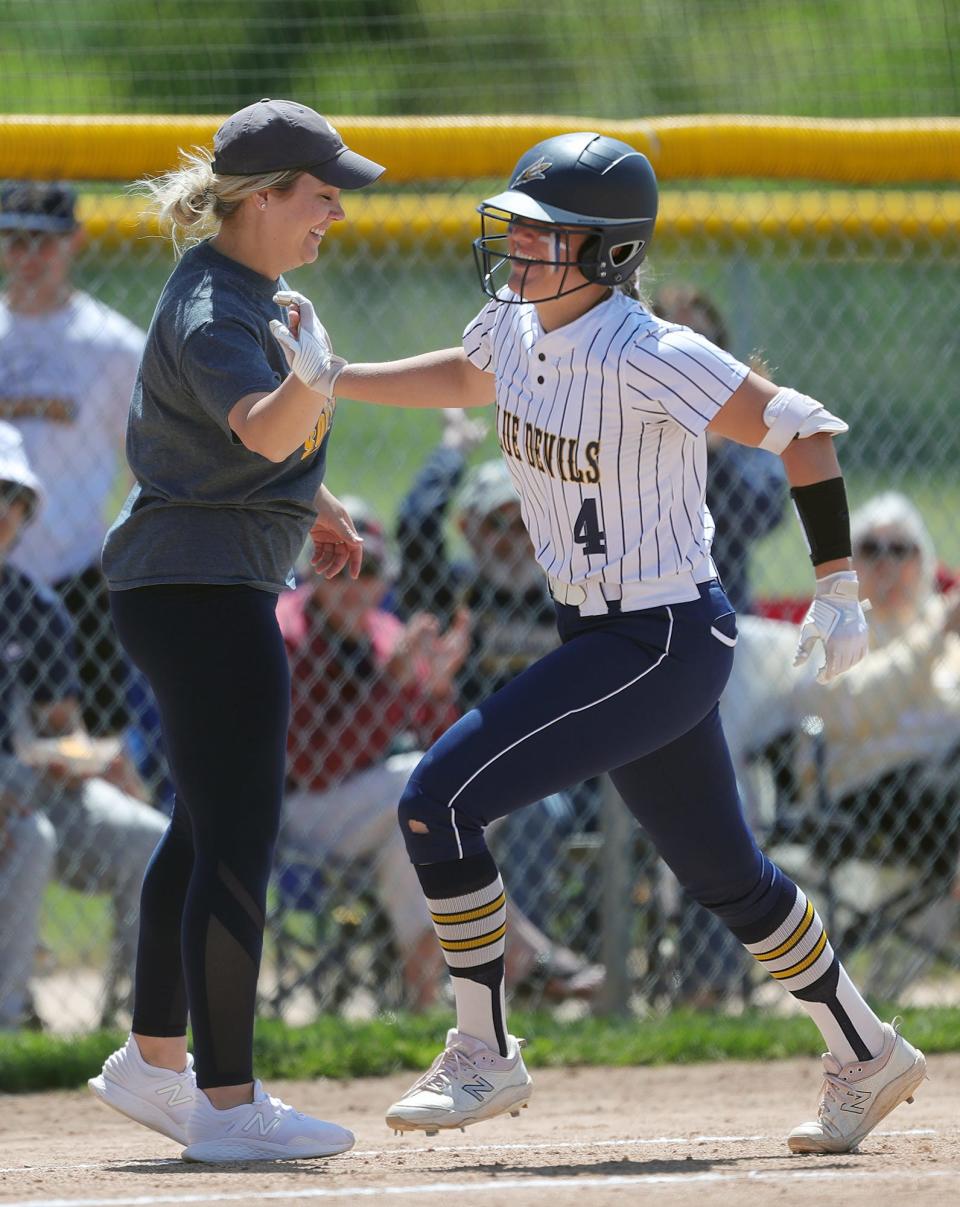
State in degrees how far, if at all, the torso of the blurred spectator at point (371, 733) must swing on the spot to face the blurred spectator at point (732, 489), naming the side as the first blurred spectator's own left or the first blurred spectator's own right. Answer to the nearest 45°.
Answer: approximately 45° to the first blurred spectator's own left

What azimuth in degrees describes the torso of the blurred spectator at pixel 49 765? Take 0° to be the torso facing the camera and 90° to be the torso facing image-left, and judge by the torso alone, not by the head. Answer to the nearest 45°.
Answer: approximately 315°

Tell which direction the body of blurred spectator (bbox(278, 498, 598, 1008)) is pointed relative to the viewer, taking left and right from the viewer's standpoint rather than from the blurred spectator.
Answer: facing the viewer and to the right of the viewer

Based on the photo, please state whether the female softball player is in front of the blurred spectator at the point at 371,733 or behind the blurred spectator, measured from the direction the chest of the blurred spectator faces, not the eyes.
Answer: in front

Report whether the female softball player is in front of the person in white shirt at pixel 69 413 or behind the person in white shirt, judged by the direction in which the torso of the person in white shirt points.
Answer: in front

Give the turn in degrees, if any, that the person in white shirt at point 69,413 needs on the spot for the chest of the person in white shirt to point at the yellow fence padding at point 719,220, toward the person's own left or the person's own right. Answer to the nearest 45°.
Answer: approximately 90° to the person's own left

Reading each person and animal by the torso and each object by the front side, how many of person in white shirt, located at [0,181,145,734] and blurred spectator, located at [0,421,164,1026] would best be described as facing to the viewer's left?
0

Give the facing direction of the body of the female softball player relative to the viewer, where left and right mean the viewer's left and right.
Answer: facing the viewer and to the left of the viewer

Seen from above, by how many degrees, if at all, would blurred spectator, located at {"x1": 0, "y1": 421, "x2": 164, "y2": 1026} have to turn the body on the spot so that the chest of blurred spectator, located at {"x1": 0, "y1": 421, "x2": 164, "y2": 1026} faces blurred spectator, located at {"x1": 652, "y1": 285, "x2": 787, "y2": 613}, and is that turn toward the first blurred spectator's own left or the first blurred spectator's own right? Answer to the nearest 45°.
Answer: approximately 45° to the first blurred spectator's own left

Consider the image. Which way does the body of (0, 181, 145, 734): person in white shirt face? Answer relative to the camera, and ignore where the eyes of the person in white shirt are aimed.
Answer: toward the camera
